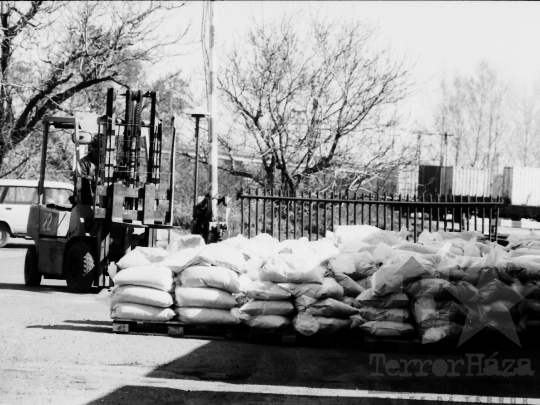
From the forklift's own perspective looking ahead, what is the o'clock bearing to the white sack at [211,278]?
The white sack is roughly at 1 o'clock from the forklift.

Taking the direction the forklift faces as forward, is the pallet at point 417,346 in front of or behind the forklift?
in front

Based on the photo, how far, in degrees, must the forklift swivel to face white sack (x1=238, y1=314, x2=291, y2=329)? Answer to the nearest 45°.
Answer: approximately 45° to its right

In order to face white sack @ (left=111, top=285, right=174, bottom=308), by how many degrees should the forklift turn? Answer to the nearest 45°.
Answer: approximately 45° to its right

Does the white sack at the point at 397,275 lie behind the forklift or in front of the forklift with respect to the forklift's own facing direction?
in front

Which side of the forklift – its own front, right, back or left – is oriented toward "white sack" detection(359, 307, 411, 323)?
front

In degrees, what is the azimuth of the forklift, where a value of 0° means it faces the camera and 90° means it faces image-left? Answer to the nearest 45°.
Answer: approximately 315°

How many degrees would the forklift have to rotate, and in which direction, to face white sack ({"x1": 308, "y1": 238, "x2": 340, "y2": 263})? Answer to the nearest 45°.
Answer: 0° — it already faces it

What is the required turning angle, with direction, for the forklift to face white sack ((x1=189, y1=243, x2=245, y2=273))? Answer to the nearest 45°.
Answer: approximately 45° to its right

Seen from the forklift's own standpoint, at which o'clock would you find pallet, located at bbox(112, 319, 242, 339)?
The pallet is roughly at 1 o'clock from the forklift.

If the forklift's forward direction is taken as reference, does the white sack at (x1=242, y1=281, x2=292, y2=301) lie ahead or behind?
ahead

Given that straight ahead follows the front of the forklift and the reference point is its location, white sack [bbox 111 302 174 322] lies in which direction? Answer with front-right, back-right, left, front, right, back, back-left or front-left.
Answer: front-right
